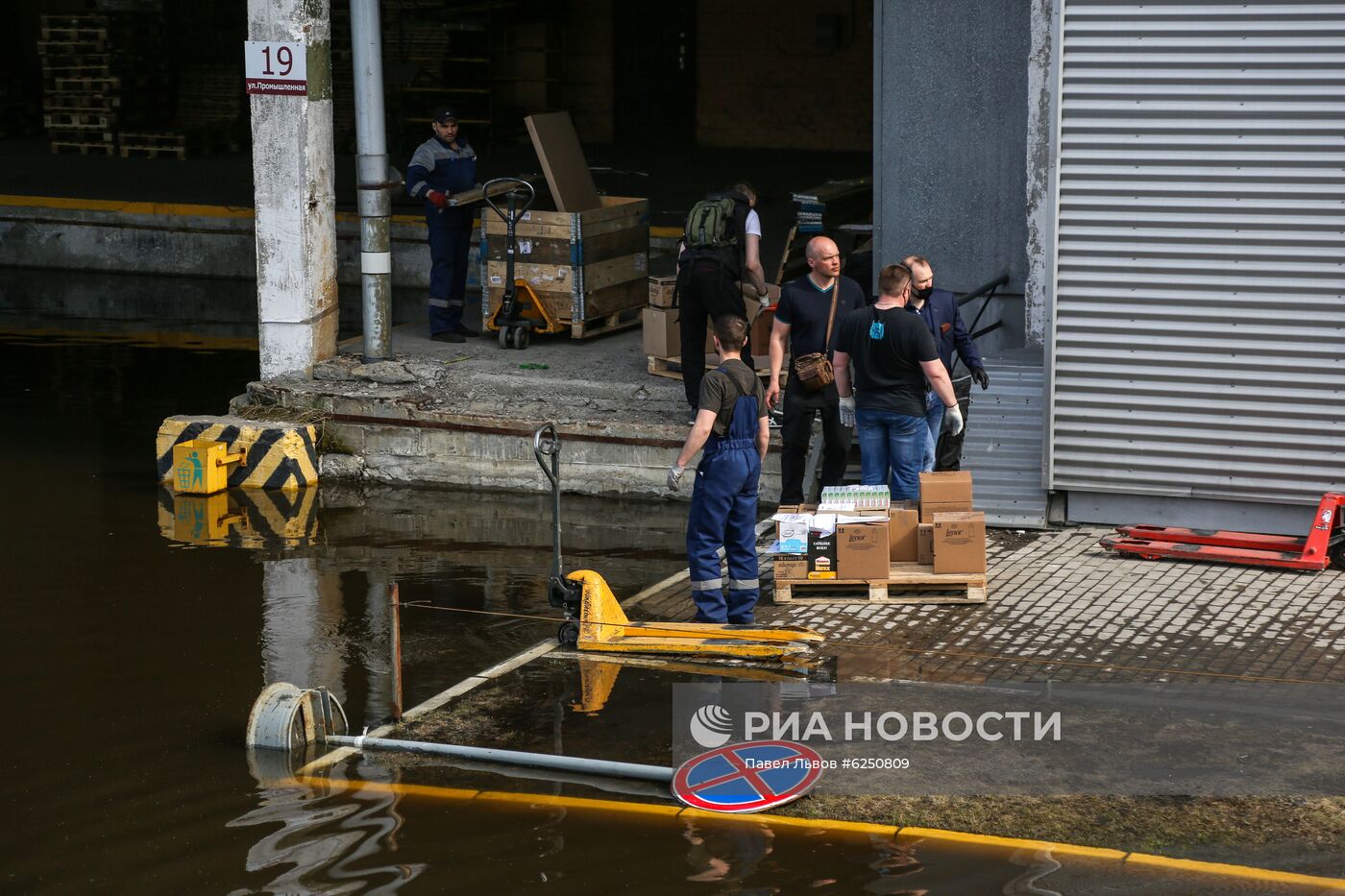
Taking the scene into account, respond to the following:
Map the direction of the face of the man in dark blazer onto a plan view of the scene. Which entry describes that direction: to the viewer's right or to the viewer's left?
to the viewer's left

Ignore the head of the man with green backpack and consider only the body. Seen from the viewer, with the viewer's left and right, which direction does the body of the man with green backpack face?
facing away from the viewer and to the right of the viewer

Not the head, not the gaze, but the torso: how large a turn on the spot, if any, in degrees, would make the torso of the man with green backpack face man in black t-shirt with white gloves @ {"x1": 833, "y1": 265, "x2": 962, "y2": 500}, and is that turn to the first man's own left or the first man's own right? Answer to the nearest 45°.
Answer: approximately 90° to the first man's own right

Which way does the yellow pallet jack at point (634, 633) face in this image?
to the viewer's right

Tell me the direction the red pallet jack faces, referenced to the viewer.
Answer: facing to the left of the viewer

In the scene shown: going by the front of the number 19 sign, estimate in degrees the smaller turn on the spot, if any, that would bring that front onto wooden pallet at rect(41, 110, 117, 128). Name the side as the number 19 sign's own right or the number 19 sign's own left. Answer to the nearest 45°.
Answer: approximately 180°

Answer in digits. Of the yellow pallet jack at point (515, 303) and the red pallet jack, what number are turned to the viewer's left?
1

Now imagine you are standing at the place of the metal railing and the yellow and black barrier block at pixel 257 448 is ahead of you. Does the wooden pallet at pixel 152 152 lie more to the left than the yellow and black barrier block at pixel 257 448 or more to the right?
right
